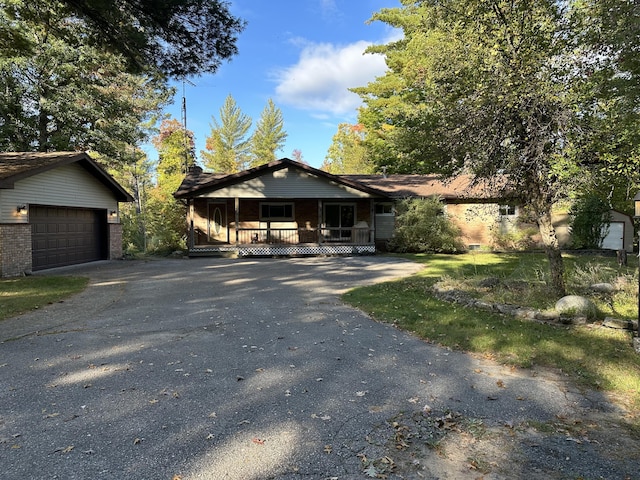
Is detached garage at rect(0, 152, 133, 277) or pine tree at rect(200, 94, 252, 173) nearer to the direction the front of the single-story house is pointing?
the detached garage

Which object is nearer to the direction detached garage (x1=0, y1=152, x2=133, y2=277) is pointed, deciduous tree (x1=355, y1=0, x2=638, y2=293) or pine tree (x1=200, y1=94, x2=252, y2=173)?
the deciduous tree

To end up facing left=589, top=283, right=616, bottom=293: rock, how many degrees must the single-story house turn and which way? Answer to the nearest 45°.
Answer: approximately 45° to its left

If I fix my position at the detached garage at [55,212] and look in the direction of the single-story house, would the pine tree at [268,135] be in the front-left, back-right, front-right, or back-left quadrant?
front-left

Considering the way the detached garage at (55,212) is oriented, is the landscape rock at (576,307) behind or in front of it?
in front

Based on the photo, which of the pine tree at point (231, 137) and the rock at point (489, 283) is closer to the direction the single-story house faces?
the rock

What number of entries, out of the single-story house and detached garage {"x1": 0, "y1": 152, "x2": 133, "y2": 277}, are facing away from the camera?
0

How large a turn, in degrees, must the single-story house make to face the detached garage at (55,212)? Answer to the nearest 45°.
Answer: approximately 45° to its right

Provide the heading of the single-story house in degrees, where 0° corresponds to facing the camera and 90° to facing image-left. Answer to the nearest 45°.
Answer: approximately 0°

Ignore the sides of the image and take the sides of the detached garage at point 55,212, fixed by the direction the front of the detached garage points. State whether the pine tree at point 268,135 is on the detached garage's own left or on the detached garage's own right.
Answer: on the detached garage's own left
